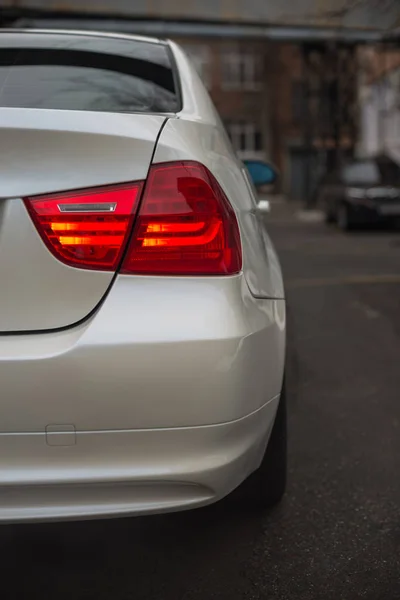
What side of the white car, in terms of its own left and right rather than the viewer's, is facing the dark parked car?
front

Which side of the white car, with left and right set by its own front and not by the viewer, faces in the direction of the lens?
back
